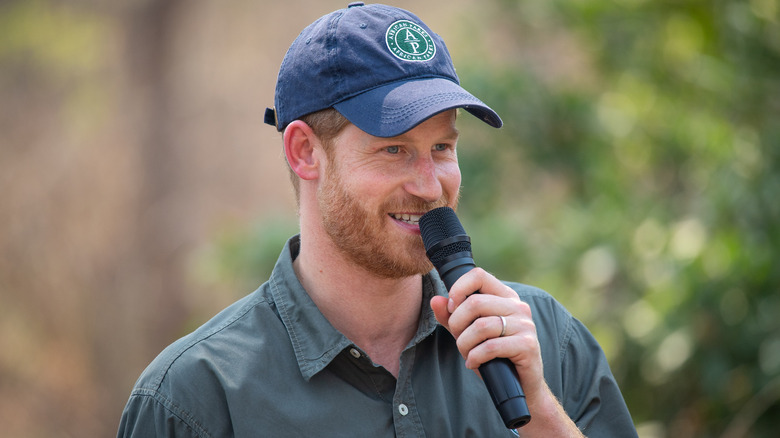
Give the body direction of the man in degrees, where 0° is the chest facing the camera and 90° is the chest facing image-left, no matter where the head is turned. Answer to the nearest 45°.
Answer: approximately 315°
